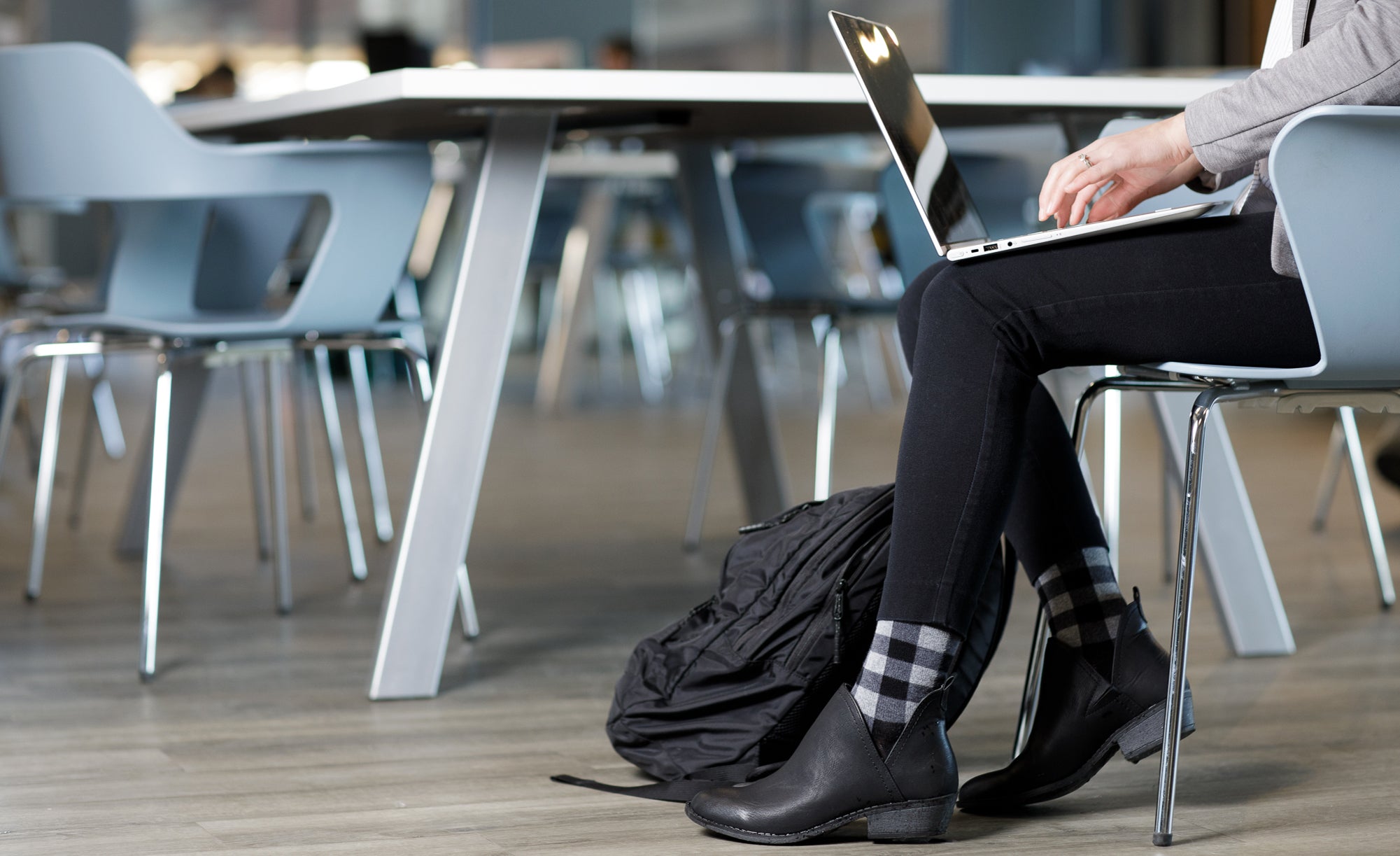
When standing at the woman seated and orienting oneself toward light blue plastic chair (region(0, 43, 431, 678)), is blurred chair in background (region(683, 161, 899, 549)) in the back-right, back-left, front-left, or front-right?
front-right

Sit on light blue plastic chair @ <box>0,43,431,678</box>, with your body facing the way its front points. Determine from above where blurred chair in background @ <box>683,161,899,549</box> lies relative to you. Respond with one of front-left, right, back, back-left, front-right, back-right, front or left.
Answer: front

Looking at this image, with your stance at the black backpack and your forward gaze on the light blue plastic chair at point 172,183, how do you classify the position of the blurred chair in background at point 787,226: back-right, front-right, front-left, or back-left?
front-right

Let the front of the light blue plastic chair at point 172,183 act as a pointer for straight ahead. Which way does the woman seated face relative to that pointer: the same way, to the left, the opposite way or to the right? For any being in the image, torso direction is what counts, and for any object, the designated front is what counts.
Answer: the opposite way

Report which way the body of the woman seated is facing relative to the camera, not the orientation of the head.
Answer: to the viewer's left

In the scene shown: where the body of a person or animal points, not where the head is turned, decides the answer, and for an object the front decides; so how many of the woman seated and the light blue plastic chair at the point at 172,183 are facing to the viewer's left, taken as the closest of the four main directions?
1

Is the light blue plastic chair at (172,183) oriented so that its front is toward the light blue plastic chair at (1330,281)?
no

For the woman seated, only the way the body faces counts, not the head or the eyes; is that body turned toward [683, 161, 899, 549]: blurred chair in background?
no

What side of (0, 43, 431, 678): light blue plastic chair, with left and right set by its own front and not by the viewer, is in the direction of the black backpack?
right

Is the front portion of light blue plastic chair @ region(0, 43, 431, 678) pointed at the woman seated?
no

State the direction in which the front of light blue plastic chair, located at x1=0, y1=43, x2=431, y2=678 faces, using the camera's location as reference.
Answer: facing away from the viewer and to the right of the viewer
